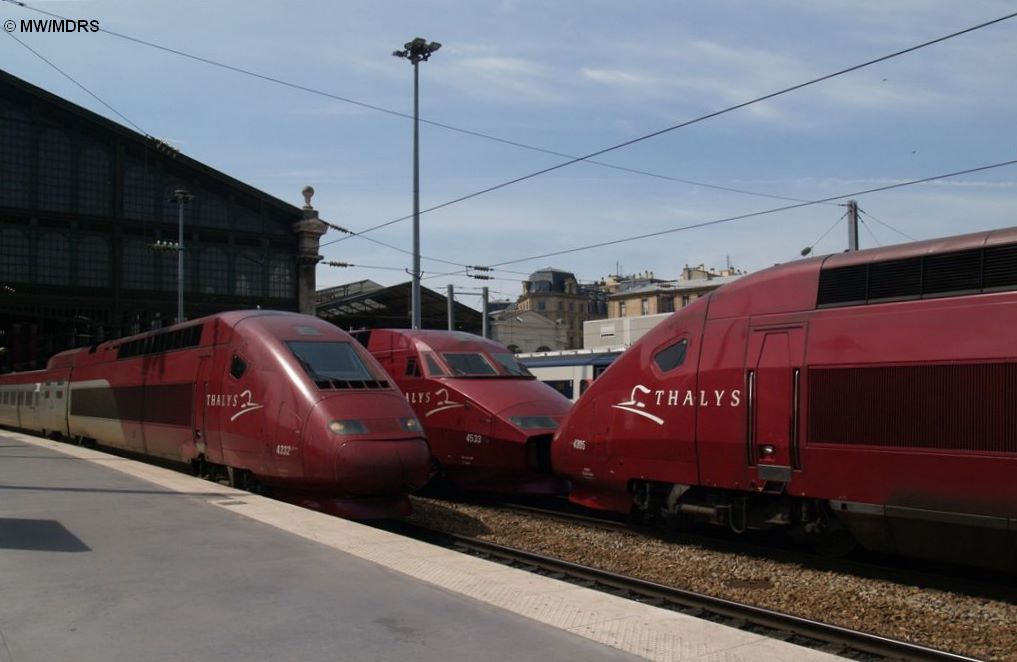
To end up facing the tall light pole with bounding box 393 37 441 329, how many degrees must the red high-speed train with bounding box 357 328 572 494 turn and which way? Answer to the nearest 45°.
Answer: approximately 135° to its left

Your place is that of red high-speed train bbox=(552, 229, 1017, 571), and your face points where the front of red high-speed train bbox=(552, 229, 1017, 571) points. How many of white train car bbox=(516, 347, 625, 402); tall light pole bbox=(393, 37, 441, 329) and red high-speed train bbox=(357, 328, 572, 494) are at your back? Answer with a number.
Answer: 0

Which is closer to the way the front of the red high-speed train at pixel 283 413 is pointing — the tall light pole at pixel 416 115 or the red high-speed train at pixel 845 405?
the red high-speed train

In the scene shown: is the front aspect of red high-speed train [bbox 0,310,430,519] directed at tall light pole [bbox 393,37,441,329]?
no

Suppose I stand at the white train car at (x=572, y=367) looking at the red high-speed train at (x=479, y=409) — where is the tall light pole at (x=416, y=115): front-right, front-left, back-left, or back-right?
front-right

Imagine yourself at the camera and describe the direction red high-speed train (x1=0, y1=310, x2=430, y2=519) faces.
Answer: facing the viewer and to the right of the viewer

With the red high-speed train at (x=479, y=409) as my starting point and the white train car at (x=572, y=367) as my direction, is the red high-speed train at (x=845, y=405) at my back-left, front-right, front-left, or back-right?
back-right

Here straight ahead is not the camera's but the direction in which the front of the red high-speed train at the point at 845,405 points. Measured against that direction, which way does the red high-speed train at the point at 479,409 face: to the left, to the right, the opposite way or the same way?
the opposite way

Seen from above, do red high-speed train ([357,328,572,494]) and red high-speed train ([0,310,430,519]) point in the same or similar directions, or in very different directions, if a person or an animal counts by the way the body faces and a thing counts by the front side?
same or similar directions

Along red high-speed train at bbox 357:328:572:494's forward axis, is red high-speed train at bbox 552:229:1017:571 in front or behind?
in front

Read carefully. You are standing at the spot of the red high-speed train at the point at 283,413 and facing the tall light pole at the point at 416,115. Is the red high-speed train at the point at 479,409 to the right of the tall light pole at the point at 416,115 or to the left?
right

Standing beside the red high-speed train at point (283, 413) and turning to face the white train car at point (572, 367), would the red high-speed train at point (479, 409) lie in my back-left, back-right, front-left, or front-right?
front-right

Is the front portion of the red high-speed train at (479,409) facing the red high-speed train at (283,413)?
no

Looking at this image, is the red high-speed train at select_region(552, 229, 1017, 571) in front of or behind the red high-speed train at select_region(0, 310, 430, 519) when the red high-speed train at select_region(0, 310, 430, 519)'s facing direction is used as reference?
in front

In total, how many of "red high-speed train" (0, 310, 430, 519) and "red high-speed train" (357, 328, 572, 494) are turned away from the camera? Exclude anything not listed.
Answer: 0

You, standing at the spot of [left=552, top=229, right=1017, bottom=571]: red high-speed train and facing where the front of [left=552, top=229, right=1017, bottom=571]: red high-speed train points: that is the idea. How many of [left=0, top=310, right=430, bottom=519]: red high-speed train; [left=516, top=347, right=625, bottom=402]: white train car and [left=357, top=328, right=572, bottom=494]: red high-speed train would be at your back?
0
